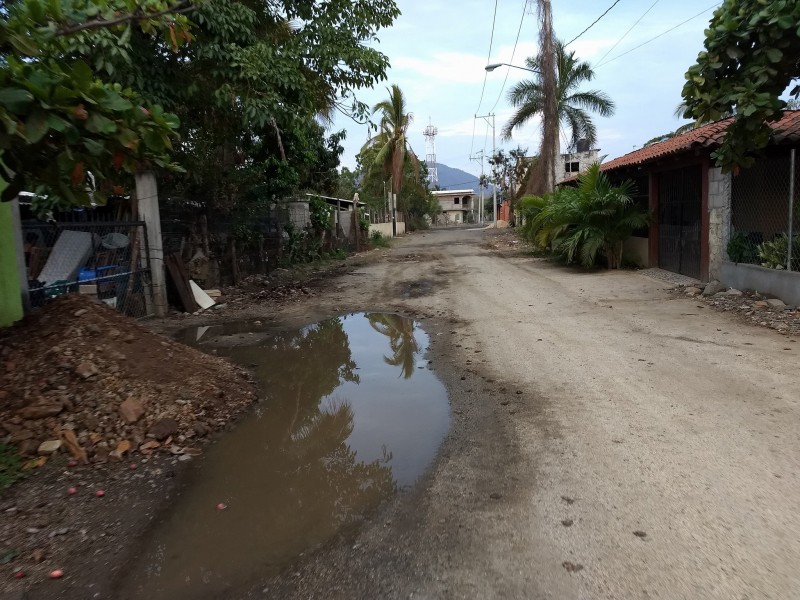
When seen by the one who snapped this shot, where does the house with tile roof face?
facing the viewer and to the left of the viewer

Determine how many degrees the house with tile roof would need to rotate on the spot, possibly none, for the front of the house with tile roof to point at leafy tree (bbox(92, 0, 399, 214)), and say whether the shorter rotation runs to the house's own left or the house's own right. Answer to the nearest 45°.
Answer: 0° — it already faces it

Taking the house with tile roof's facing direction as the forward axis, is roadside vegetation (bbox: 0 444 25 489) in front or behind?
in front

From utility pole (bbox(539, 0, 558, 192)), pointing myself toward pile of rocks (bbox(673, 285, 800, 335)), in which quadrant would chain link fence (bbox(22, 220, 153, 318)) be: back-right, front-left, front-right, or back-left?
front-right

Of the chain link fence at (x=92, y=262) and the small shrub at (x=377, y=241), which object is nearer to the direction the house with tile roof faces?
the chain link fence

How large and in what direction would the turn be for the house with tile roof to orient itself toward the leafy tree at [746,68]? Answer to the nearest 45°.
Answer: approximately 45° to its left

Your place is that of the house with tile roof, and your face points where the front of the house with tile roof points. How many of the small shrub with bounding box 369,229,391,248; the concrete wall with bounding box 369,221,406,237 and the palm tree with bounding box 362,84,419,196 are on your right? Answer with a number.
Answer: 3

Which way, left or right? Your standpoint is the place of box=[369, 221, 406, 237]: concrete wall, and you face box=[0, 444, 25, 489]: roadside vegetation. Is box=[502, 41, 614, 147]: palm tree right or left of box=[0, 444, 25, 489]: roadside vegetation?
left

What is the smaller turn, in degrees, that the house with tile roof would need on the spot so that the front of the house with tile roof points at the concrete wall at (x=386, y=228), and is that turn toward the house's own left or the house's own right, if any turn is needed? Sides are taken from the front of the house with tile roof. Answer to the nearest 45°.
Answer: approximately 90° to the house's own right

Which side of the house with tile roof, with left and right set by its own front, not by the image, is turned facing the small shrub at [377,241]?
right

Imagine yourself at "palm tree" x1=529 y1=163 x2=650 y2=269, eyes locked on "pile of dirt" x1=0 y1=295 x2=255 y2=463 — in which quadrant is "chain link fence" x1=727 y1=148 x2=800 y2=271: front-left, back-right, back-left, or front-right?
front-left

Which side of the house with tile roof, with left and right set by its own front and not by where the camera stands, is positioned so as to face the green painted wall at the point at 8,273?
front

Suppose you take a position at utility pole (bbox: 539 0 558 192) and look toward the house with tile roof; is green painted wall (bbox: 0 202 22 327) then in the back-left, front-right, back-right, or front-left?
front-right

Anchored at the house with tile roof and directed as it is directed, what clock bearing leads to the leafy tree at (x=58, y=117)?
The leafy tree is roughly at 11 o'clock from the house with tile roof.

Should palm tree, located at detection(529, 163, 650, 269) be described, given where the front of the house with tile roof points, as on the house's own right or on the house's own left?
on the house's own right

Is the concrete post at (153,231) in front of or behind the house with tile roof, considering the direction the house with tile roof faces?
in front
